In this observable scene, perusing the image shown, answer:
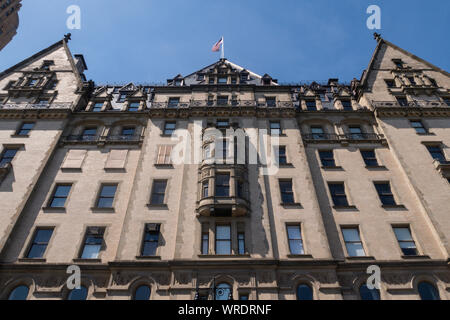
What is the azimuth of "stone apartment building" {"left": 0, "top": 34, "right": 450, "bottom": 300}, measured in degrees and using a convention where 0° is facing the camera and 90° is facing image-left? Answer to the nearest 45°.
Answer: approximately 0°
